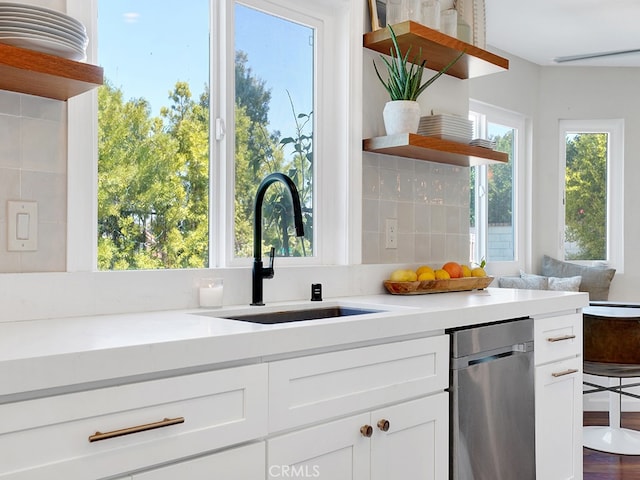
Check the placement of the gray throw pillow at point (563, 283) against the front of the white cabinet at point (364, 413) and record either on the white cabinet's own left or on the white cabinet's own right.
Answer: on the white cabinet's own left

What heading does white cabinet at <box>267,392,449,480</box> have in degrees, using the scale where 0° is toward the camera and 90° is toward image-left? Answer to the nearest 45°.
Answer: approximately 315°

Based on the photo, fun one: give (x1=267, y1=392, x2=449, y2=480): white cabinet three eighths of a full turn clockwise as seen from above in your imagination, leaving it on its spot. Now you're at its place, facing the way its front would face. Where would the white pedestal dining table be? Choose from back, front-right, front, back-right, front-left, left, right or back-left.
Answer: back-right

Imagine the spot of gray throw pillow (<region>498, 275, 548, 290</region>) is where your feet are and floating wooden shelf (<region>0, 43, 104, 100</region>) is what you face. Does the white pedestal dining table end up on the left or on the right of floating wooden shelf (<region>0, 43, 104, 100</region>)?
left

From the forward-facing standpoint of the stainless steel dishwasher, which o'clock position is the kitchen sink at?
The kitchen sink is roughly at 4 o'clock from the stainless steel dishwasher.

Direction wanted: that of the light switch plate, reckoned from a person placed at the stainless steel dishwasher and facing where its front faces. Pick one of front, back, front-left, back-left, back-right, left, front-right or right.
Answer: right

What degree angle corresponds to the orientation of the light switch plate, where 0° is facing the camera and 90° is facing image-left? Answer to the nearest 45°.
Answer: approximately 0°

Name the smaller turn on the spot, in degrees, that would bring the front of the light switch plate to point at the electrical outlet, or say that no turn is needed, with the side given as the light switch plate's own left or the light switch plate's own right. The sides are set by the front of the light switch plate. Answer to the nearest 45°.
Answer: approximately 90° to the light switch plate's own left

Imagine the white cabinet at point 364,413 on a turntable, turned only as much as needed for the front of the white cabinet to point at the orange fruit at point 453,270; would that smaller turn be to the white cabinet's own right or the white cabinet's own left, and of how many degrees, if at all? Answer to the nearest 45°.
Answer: approximately 135° to the white cabinet's own left

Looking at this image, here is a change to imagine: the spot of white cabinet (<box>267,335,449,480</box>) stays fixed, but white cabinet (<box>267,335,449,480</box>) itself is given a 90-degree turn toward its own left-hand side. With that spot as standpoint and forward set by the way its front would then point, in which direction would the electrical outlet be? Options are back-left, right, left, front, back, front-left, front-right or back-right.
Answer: front-left

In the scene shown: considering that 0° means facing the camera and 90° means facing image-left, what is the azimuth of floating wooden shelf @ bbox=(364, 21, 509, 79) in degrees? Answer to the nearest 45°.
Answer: approximately 315°
